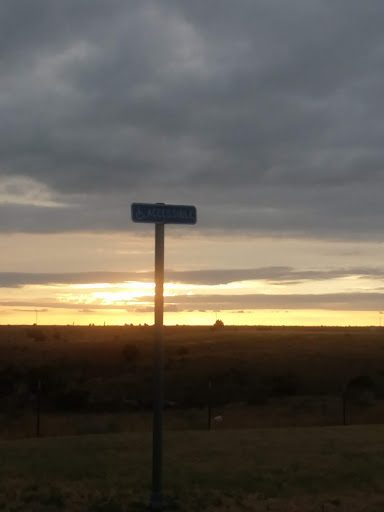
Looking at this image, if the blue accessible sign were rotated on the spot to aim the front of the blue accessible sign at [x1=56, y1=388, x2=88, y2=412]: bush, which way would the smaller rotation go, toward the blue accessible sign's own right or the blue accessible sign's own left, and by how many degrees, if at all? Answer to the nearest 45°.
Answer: approximately 180°

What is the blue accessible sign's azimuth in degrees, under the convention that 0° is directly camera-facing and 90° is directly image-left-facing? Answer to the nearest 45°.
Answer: approximately 0°
